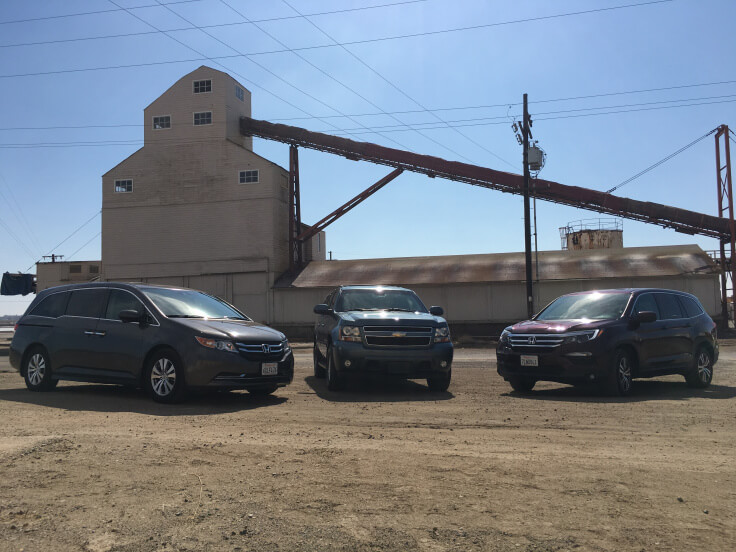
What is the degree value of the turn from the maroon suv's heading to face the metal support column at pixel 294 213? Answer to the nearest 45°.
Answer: approximately 90° to its right

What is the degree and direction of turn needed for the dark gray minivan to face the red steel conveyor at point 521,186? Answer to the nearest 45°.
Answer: approximately 90° to its left

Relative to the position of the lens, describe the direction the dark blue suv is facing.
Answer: facing the viewer

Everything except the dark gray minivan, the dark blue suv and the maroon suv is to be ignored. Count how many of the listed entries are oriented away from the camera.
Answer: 0

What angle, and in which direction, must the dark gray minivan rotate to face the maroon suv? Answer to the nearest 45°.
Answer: approximately 45° to its left

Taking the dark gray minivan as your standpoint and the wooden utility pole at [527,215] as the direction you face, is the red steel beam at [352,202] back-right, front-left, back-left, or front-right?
front-left

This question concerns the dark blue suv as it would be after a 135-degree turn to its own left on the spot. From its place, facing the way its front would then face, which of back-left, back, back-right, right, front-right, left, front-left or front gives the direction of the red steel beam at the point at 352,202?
front-left

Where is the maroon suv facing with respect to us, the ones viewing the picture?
facing the viewer and to the left of the viewer

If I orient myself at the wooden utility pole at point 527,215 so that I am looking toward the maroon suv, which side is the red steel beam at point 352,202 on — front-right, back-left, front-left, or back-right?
back-right

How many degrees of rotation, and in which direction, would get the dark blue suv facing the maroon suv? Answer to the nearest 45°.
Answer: approximately 90° to its left

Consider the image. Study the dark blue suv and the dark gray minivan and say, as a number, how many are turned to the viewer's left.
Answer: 0

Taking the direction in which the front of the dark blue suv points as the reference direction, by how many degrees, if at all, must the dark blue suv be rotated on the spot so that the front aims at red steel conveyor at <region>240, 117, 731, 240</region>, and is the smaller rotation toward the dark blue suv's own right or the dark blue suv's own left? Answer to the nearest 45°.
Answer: approximately 180°

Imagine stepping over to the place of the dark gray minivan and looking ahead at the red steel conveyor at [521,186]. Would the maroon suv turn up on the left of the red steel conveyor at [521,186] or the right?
right

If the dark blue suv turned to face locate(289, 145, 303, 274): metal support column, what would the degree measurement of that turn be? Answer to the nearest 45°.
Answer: approximately 180°

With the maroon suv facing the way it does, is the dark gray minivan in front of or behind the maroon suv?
in front

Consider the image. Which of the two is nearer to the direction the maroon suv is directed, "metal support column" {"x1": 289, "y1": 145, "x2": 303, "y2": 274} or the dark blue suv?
the dark blue suv

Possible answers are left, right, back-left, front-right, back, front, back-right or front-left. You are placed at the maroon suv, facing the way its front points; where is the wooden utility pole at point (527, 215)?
back-right

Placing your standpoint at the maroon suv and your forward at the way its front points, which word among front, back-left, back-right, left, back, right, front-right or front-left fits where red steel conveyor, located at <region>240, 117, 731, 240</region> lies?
back-right

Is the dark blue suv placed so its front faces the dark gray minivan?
no

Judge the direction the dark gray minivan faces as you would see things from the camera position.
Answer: facing the viewer and to the right of the viewer

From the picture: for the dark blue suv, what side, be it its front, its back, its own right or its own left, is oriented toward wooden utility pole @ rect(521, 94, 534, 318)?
back
